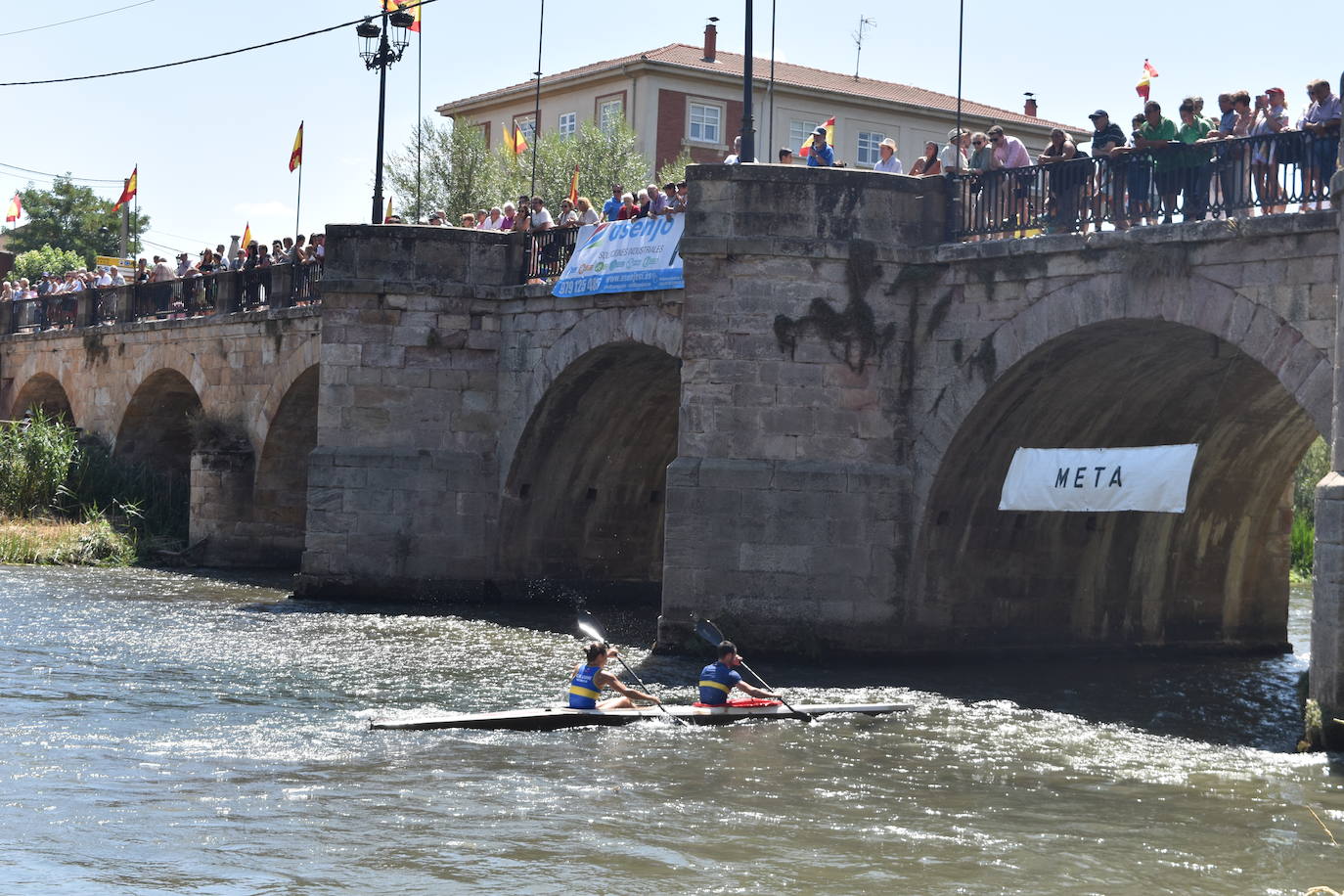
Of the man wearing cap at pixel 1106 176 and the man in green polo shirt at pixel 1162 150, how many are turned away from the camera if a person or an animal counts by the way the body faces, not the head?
0

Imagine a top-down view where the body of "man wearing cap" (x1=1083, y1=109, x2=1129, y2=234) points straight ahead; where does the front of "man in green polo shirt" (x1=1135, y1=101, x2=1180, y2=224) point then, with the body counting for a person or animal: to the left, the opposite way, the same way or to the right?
the same way

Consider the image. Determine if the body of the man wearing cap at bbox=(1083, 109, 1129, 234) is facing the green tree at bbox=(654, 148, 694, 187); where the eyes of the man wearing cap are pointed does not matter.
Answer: no

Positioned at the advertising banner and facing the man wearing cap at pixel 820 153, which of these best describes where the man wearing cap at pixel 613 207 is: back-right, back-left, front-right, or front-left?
back-left

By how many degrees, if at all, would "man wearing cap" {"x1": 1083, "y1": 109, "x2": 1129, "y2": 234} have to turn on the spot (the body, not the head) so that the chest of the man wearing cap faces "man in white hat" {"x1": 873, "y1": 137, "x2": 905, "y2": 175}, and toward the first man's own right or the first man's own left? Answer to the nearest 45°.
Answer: approximately 90° to the first man's own right

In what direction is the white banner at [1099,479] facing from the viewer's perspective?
toward the camera

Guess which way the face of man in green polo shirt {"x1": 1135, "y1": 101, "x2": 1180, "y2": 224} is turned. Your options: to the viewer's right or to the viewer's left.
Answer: to the viewer's left

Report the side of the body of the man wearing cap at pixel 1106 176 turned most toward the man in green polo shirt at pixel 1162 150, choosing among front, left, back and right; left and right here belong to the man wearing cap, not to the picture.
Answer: left

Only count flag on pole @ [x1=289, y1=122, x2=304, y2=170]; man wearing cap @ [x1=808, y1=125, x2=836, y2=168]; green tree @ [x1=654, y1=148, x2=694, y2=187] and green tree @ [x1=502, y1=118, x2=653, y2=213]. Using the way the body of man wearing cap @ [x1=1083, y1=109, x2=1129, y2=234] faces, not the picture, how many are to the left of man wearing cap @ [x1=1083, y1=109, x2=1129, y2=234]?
0

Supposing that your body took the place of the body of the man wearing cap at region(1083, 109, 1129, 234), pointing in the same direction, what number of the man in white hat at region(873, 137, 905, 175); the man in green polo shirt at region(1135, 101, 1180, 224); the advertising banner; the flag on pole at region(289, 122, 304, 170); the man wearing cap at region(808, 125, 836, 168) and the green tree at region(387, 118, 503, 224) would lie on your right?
5

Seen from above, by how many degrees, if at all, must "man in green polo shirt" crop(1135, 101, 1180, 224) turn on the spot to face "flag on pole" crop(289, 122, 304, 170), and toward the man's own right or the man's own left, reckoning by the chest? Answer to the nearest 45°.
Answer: approximately 90° to the man's own right

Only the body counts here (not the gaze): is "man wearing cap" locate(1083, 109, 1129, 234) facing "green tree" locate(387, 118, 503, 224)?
no

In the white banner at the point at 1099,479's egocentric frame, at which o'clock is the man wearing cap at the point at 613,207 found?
The man wearing cap is roughly at 4 o'clock from the white banner.

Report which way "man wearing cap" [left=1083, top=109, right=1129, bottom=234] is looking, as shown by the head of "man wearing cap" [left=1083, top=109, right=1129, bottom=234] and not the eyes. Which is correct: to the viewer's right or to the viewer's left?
to the viewer's left

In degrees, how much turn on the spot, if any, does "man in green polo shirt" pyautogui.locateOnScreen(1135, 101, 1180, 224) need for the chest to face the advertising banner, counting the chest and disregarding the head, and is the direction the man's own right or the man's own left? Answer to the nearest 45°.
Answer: approximately 90° to the man's own right

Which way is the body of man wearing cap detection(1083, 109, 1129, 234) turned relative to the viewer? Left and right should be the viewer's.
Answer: facing the viewer and to the left of the viewer

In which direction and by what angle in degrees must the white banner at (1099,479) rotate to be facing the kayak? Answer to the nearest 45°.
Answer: approximately 45° to its right

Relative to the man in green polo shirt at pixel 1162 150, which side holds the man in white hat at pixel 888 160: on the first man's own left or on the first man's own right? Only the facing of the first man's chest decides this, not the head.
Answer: on the first man's own right

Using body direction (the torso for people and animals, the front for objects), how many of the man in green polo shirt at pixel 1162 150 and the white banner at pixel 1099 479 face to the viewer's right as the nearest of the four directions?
0

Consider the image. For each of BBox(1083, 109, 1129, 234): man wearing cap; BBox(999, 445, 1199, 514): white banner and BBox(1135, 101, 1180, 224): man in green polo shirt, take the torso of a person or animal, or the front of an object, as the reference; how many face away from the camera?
0
